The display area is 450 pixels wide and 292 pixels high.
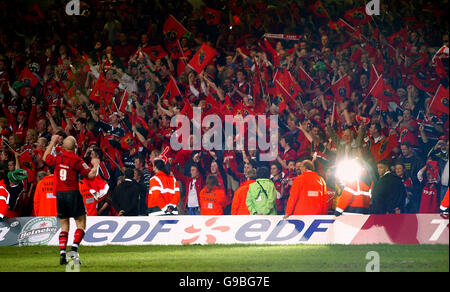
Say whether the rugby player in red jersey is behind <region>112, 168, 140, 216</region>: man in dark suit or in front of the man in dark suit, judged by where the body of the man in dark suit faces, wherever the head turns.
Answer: behind

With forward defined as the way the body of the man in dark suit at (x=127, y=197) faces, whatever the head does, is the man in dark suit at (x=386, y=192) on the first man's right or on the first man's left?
on the first man's right

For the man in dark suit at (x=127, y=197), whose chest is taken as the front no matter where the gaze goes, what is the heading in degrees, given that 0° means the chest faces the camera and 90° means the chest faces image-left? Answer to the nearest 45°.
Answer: approximately 180°
